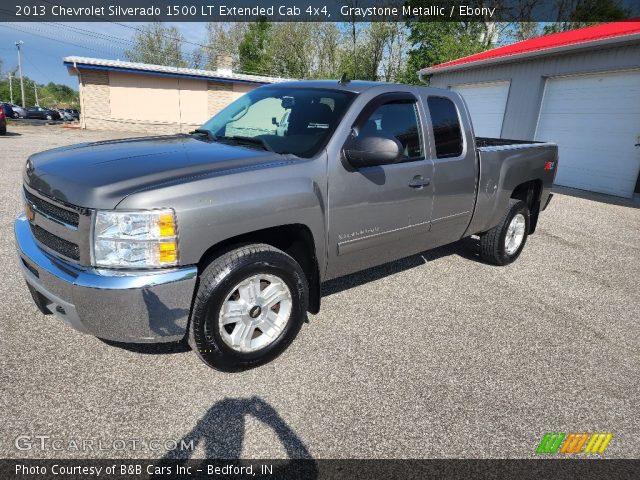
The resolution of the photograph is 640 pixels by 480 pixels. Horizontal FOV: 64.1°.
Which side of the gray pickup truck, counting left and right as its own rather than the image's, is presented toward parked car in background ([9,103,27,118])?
right

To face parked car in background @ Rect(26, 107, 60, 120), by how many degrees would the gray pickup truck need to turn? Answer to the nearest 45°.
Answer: approximately 90° to its right

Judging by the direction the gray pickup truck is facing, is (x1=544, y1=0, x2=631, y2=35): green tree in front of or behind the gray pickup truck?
behind

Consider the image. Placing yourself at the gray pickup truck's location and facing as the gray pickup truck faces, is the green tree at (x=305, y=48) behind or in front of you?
behind

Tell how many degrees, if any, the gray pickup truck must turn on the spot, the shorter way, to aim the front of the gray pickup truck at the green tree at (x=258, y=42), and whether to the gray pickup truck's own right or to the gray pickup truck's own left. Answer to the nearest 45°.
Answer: approximately 135° to the gray pickup truck's own right
